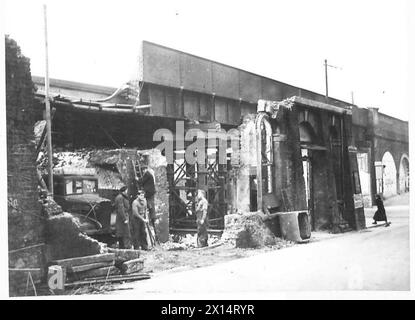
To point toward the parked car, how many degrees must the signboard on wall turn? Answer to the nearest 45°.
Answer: approximately 45° to its right

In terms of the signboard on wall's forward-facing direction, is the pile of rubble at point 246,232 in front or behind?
in front

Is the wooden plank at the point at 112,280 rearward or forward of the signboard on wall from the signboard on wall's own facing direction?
forward

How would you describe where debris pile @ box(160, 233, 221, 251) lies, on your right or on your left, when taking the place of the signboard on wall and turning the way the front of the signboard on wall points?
on your right

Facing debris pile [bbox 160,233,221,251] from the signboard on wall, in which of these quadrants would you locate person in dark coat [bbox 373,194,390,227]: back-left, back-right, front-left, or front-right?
back-left

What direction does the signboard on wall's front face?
toward the camera

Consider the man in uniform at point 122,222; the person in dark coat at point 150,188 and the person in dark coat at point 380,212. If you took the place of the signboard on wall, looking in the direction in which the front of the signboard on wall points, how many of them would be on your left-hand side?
1

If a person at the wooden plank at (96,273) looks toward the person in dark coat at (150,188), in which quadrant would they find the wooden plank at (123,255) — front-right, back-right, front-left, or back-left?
front-right

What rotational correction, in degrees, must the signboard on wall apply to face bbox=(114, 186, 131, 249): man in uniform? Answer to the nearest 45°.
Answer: approximately 45° to its right

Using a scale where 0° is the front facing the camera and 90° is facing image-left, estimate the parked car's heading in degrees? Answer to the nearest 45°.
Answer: approximately 315°
